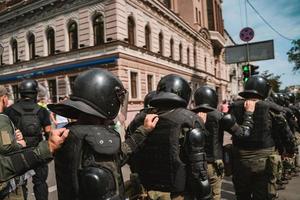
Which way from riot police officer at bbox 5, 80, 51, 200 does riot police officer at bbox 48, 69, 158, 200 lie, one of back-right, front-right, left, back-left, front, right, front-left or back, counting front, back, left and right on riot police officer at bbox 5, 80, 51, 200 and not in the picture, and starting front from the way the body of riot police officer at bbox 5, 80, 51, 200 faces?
back

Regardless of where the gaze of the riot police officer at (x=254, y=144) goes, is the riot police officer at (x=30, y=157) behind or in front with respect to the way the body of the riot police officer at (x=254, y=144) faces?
behind

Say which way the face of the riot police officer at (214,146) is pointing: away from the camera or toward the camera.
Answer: away from the camera

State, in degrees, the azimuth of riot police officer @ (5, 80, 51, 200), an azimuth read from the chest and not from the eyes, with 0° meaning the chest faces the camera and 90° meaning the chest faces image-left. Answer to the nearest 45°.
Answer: approximately 180°

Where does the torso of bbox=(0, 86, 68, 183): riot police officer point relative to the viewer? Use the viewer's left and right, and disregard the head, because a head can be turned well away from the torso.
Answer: facing to the right of the viewer

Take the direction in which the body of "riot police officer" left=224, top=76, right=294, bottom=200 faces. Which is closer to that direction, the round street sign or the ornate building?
the round street sign

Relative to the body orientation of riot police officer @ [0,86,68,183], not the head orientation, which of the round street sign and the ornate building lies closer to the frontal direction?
the round street sign

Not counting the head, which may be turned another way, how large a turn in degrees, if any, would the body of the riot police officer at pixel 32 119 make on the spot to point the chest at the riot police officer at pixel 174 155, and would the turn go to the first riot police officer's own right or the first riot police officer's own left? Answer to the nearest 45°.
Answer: approximately 135° to the first riot police officer's own right
